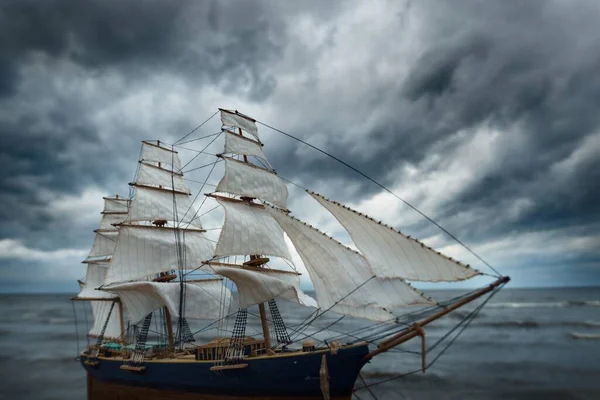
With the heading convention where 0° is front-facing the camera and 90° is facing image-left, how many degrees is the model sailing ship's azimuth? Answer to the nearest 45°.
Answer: approximately 315°
